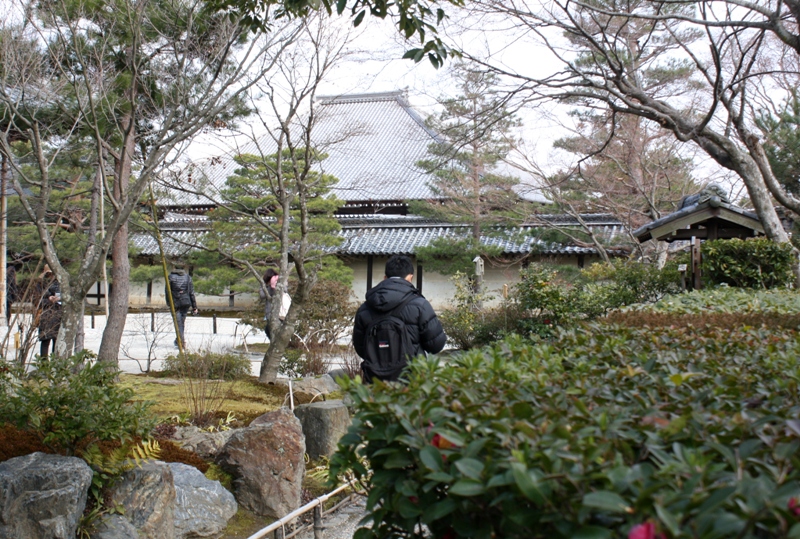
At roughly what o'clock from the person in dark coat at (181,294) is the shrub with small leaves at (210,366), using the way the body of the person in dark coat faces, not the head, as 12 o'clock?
The shrub with small leaves is roughly at 6 o'clock from the person in dark coat.

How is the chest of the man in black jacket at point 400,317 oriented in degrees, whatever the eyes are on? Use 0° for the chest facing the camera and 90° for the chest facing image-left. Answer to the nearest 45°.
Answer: approximately 225°

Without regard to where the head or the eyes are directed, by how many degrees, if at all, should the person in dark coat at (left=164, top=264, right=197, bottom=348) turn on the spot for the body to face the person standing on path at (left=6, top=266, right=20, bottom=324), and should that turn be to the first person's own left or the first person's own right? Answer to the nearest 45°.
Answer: approximately 45° to the first person's own left

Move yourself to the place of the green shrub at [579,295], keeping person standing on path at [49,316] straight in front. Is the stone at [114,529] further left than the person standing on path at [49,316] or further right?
left

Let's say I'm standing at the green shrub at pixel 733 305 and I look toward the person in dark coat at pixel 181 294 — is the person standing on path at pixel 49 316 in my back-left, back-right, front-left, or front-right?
front-left

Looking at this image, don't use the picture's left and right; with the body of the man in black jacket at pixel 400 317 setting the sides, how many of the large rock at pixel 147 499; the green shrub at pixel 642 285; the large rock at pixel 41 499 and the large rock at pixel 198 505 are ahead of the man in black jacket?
1

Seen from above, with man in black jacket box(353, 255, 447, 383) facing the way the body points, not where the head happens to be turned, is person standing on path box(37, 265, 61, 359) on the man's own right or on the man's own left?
on the man's own left

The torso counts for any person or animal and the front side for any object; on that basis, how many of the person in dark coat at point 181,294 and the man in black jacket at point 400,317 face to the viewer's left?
0

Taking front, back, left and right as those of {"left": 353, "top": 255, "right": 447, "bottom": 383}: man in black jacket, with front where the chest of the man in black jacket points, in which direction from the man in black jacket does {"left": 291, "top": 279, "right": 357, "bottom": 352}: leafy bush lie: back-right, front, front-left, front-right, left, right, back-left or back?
front-left

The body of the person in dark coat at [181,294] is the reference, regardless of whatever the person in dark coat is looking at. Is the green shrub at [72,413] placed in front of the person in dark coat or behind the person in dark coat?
behind

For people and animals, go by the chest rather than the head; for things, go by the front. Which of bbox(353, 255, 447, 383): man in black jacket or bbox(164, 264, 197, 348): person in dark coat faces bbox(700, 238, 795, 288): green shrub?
the man in black jacket

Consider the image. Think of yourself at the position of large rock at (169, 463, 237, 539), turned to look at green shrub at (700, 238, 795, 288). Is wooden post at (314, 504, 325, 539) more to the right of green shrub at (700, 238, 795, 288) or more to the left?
right

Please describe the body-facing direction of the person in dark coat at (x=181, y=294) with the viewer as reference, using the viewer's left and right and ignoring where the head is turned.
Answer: facing away from the viewer

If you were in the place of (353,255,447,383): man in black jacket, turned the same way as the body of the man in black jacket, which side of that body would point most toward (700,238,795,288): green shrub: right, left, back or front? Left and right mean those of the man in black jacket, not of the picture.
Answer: front
